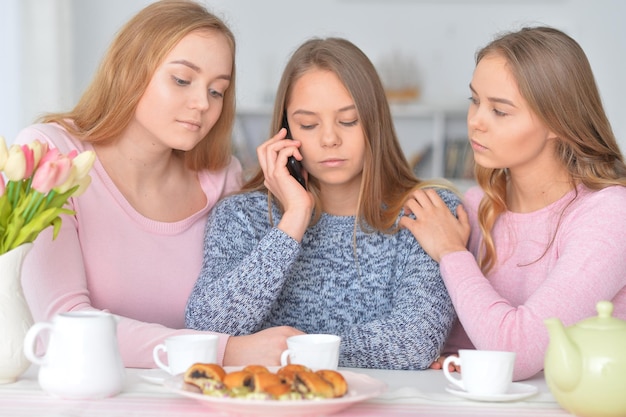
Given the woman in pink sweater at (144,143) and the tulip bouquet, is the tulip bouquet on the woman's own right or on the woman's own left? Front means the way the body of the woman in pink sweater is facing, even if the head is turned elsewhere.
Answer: on the woman's own right

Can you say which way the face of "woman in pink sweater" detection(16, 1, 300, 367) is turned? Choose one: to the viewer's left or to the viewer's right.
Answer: to the viewer's right

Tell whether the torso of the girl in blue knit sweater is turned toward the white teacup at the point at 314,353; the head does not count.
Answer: yes

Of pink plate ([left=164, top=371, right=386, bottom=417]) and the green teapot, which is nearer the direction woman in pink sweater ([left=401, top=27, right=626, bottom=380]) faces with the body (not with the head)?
the pink plate
